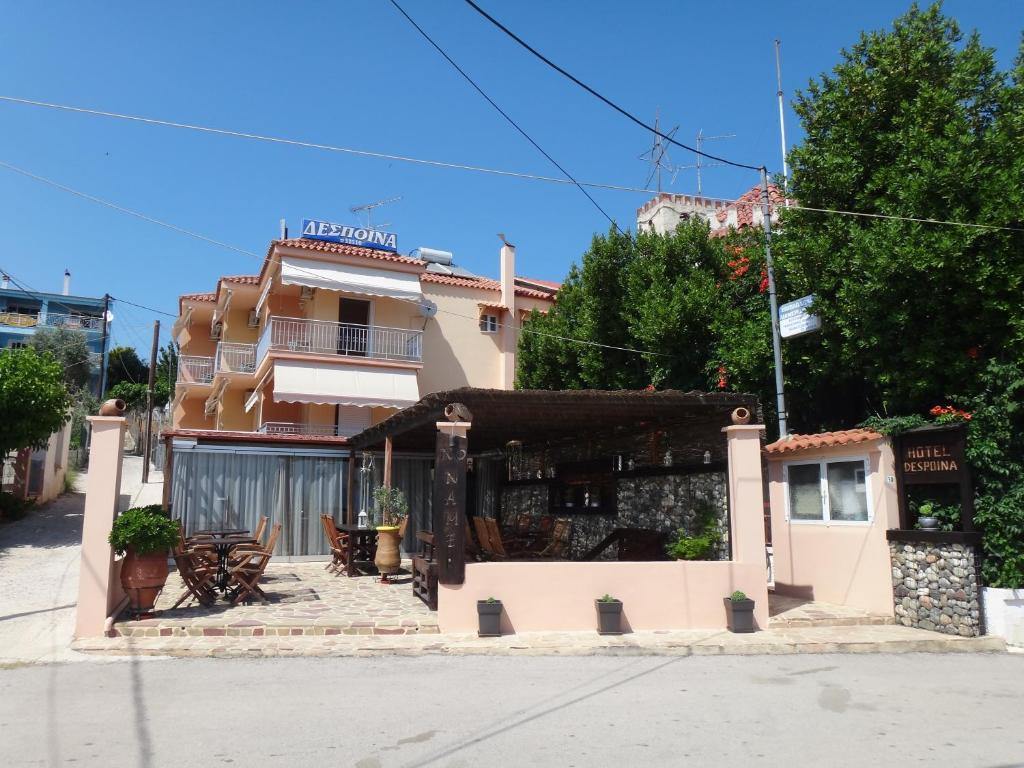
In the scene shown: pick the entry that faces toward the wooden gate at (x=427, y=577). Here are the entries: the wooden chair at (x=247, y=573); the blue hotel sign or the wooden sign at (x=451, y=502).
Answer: the blue hotel sign

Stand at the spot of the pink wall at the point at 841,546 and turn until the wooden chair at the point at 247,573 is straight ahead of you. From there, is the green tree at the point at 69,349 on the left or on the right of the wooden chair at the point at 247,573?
right

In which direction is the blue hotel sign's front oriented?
toward the camera

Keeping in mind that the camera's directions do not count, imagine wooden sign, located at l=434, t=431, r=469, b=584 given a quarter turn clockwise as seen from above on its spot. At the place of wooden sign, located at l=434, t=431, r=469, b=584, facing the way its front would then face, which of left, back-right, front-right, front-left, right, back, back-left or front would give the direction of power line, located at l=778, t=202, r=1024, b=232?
back

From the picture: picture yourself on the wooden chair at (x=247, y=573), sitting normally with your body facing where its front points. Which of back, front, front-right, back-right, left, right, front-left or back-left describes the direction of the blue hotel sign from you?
right

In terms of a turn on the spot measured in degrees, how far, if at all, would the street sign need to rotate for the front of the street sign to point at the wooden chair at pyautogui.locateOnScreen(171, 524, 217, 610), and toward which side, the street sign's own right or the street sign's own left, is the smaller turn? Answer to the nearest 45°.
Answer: approximately 45° to the street sign's own right

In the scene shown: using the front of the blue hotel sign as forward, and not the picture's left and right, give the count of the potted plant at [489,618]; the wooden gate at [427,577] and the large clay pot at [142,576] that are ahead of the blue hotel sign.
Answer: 3

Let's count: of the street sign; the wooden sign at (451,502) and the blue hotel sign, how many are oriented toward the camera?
3

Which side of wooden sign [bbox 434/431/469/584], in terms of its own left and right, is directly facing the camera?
front

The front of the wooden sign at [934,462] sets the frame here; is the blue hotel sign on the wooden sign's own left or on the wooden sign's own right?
on the wooden sign's own right

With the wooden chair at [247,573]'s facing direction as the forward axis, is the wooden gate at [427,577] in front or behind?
behind

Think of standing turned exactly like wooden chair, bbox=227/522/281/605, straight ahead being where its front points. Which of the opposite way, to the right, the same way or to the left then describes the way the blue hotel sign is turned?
to the left

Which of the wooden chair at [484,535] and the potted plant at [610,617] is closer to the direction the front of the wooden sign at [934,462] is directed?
the potted plant

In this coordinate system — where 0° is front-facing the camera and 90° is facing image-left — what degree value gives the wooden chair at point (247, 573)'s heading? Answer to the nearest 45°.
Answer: approximately 90°

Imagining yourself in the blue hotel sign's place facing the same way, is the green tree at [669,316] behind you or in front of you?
in front

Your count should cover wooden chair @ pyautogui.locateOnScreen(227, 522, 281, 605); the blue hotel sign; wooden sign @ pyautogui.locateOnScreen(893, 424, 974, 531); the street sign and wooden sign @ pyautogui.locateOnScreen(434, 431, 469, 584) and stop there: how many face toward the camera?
4
